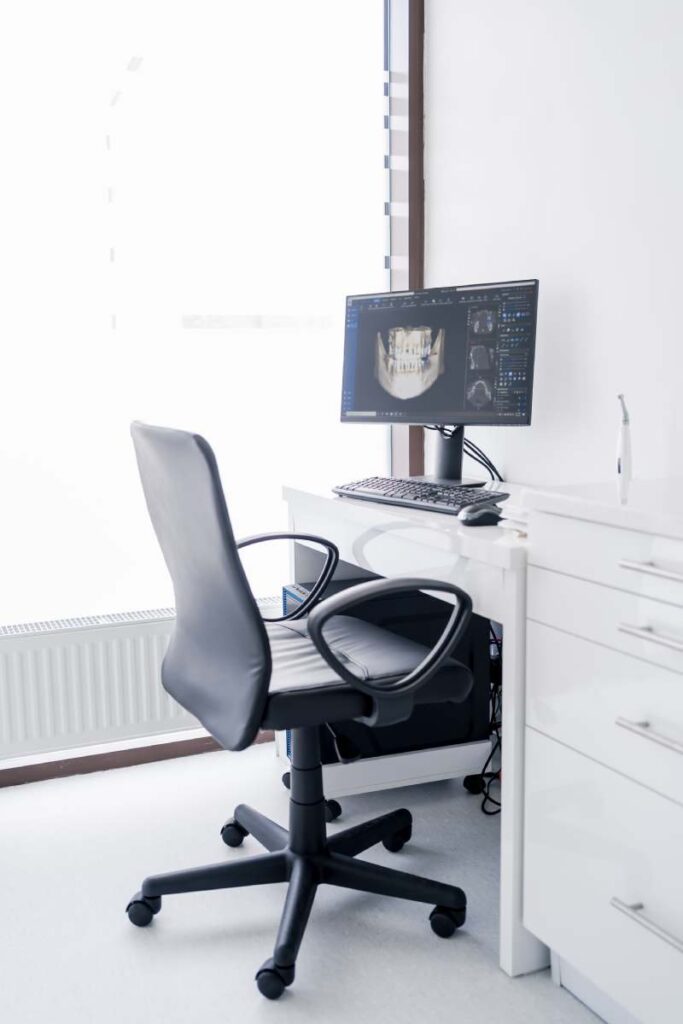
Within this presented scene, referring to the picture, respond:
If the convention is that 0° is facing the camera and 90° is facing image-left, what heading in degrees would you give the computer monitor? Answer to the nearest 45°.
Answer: approximately 45°

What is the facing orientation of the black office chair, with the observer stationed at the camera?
facing away from the viewer and to the right of the viewer

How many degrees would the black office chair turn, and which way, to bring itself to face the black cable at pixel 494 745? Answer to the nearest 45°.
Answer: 0° — it already faces it

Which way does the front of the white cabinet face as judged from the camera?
facing the viewer and to the left of the viewer

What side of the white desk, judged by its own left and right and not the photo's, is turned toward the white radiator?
right

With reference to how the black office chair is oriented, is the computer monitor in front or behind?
in front

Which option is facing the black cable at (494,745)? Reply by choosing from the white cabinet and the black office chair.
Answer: the black office chair

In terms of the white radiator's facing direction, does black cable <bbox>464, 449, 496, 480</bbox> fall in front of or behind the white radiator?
in front

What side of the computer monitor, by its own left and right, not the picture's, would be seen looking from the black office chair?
front

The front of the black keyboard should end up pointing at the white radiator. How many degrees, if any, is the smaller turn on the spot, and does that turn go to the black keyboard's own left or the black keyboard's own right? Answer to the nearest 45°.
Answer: approximately 45° to the black keyboard's own right
